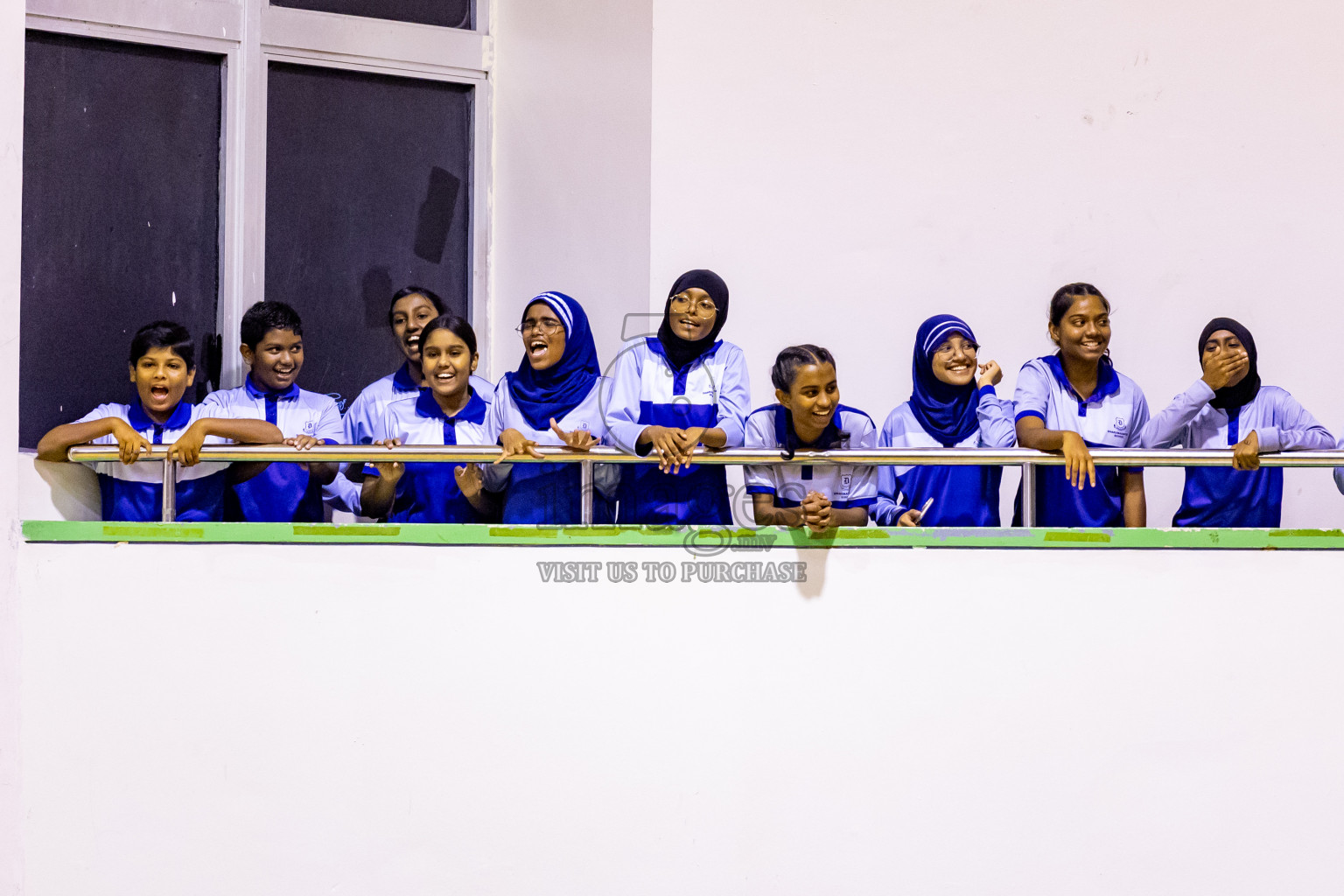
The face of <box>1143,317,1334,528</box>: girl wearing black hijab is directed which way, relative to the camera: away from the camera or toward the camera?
toward the camera

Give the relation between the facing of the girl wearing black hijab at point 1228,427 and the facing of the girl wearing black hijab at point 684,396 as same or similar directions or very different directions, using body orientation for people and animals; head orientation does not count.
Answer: same or similar directions

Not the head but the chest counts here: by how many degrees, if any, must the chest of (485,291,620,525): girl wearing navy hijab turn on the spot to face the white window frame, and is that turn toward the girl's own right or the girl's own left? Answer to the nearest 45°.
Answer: approximately 135° to the girl's own right

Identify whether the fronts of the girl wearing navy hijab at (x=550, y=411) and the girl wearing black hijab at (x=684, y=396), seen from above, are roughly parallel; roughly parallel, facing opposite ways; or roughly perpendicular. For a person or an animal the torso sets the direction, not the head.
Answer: roughly parallel

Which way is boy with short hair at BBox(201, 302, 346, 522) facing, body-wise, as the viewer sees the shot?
toward the camera

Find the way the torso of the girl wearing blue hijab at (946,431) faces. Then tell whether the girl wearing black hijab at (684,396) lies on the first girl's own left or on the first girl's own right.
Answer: on the first girl's own right

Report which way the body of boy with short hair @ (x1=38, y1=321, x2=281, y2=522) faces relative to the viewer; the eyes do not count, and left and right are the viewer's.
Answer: facing the viewer

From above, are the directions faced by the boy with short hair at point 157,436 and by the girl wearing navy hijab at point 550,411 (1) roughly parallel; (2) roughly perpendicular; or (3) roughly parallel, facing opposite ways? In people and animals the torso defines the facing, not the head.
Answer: roughly parallel

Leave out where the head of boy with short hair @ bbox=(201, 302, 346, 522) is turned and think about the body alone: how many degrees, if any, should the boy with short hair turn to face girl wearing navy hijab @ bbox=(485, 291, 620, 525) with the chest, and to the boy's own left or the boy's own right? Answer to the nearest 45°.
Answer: approximately 45° to the boy's own left

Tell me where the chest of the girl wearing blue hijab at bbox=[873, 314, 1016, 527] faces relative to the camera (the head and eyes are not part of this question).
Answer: toward the camera

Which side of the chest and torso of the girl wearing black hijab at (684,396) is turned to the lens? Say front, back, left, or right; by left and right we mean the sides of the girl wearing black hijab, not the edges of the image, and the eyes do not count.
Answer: front
